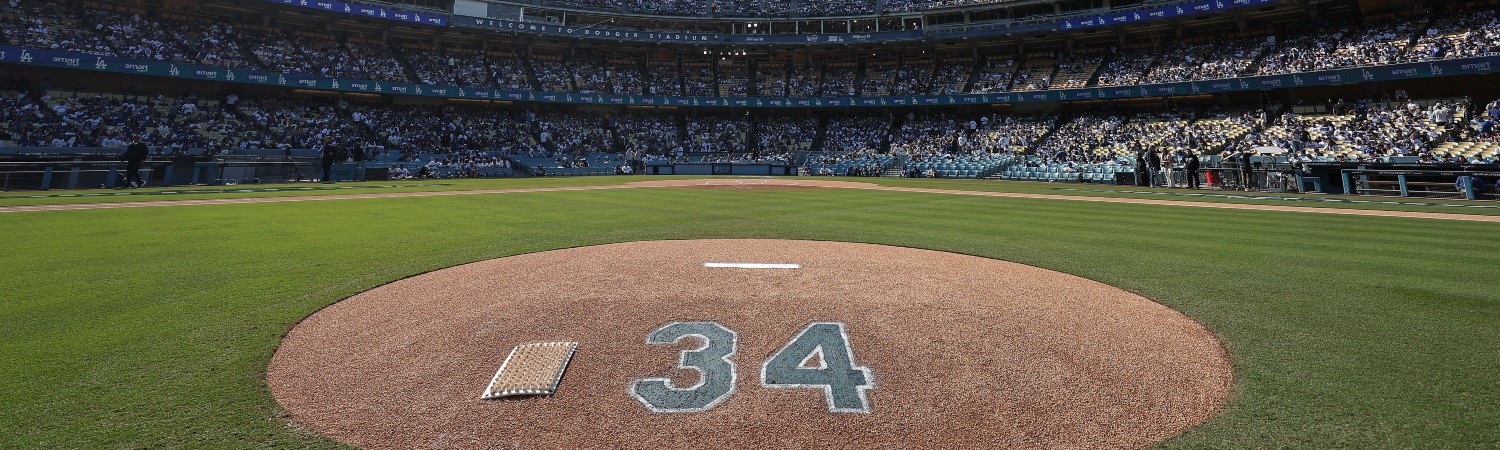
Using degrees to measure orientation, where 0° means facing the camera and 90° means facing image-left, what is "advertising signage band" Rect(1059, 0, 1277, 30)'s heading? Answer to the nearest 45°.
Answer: approximately 45°

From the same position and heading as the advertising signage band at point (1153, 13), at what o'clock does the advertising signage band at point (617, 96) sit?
the advertising signage band at point (617, 96) is roughly at 2 o'clock from the advertising signage band at point (1153, 13).

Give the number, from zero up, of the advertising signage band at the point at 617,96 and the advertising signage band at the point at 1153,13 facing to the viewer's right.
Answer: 0

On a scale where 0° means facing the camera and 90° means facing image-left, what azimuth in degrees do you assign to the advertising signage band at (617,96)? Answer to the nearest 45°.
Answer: approximately 0°

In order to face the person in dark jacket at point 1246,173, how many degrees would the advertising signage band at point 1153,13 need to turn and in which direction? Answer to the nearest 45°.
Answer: approximately 45° to its left
